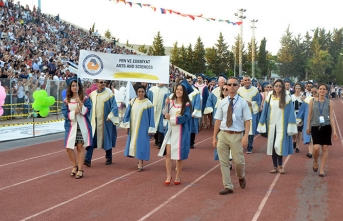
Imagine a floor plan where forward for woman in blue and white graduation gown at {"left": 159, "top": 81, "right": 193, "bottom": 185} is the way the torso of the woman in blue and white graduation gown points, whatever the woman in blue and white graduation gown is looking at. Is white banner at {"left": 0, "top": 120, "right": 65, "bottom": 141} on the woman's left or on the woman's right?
on the woman's right

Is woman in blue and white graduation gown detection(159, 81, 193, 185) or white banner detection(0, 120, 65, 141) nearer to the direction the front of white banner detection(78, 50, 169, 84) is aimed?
the woman in blue and white graduation gown

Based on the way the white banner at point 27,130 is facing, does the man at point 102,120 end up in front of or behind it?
in front

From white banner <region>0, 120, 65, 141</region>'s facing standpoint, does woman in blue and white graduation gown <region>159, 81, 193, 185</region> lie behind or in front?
in front

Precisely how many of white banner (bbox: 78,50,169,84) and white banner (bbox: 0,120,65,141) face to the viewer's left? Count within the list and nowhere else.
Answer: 0

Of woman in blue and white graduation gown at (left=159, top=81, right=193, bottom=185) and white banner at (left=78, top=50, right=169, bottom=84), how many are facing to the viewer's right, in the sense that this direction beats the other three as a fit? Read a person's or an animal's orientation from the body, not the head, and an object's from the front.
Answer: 0

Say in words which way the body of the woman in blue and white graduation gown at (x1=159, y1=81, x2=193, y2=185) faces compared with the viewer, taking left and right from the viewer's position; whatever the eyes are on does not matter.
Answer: facing the viewer and to the left of the viewer

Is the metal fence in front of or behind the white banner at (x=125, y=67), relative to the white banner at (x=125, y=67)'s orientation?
behind

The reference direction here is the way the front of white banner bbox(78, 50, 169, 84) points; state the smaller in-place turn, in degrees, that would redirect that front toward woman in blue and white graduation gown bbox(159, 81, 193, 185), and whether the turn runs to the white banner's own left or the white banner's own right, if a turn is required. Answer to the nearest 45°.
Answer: approximately 45° to the white banner's own left

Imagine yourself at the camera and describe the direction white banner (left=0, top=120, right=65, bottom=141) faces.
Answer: facing the viewer and to the right of the viewer

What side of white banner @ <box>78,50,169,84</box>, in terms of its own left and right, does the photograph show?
front

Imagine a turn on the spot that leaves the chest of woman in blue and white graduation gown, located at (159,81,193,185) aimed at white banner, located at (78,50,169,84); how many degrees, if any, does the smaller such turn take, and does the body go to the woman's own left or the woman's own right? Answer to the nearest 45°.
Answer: approximately 90° to the woman's own right
